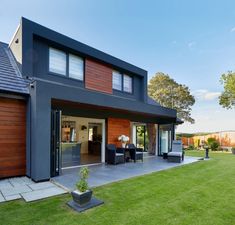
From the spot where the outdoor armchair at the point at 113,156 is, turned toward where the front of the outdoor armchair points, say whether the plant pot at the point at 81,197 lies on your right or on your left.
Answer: on your right

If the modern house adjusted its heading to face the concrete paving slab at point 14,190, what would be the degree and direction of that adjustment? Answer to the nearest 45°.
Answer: approximately 45° to its right

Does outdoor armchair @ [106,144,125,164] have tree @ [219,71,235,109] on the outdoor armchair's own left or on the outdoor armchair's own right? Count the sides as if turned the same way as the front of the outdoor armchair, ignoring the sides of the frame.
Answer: on the outdoor armchair's own left

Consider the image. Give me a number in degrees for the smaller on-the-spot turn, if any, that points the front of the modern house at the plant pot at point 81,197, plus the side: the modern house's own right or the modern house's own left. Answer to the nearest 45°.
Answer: approximately 45° to the modern house's own right

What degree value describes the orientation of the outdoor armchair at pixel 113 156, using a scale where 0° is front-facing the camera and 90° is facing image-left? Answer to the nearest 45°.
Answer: approximately 315°

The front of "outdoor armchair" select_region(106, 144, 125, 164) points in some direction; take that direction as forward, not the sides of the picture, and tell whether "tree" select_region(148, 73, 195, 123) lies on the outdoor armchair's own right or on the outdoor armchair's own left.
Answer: on the outdoor armchair's own left

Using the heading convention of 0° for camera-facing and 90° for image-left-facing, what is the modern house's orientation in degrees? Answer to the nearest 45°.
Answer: approximately 315°
